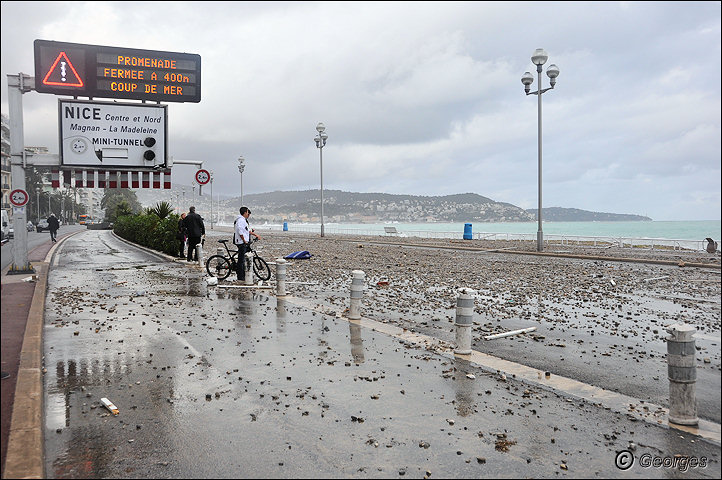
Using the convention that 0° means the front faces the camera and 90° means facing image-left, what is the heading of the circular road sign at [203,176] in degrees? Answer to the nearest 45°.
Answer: approximately 0°

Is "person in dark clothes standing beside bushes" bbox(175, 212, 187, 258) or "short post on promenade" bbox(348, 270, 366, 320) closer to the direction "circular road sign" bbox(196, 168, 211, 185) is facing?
the short post on promenade

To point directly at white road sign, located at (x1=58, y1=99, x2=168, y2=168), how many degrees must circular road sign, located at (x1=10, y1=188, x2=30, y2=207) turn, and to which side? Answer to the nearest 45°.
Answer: approximately 90° to its left

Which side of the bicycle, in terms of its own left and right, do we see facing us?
right

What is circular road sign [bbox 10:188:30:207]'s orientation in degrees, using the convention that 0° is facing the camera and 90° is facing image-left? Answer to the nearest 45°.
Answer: approximately 0°
